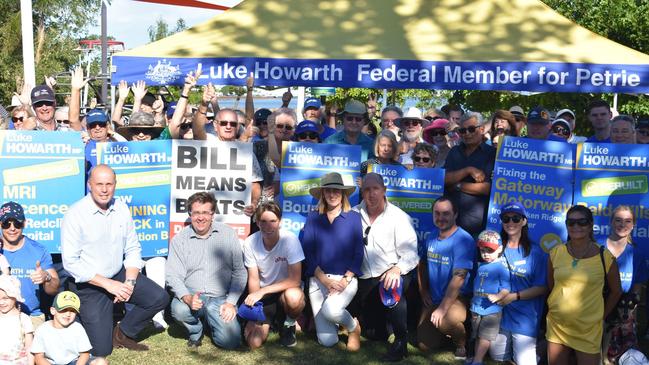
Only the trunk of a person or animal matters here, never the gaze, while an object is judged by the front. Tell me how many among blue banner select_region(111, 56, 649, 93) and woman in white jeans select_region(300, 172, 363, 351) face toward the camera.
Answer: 2

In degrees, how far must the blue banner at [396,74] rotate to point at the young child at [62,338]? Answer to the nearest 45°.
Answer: approximately 45° to its right

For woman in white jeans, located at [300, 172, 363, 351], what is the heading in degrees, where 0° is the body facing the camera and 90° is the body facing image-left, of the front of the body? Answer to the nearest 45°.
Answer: approximately 0°

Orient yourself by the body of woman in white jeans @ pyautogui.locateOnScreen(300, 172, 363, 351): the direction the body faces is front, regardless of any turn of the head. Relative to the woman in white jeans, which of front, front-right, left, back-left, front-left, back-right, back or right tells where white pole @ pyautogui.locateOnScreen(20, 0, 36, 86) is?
back-right

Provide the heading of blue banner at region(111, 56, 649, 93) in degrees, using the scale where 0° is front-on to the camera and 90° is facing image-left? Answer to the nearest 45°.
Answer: approximately 0°
